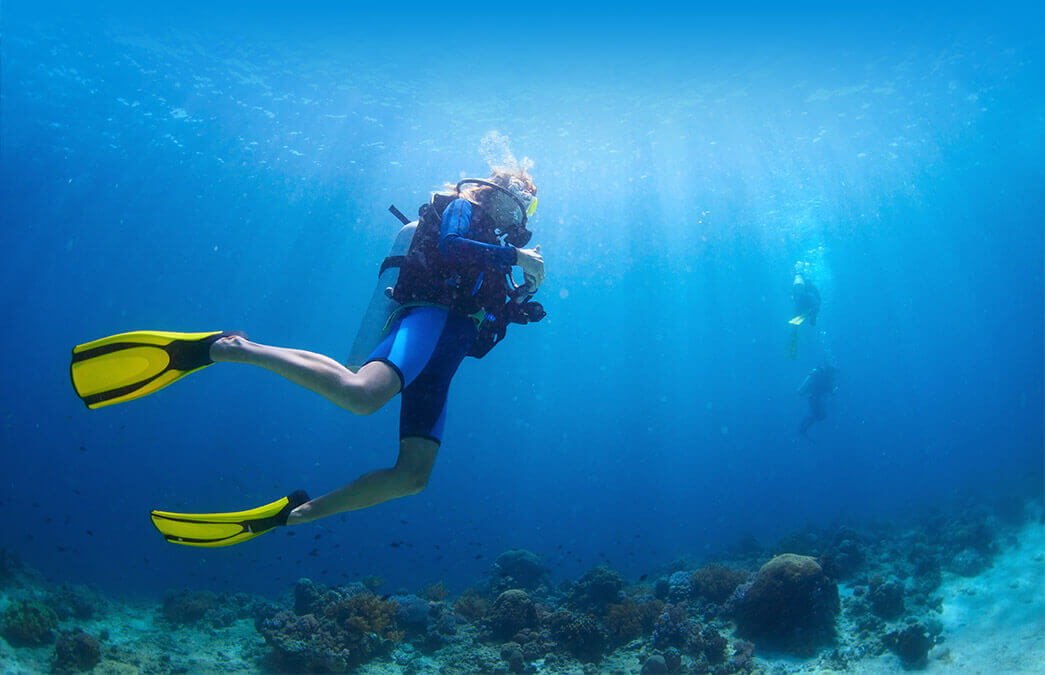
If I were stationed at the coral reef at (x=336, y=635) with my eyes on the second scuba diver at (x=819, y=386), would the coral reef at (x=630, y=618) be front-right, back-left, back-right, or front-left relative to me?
front-right

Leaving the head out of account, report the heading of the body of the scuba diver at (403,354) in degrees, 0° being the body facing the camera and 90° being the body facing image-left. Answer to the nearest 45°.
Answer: approximately 270°

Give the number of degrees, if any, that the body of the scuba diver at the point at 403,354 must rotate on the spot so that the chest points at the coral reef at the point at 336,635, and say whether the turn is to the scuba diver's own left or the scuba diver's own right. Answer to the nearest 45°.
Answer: approximately 90° to the scuba diver's own left
